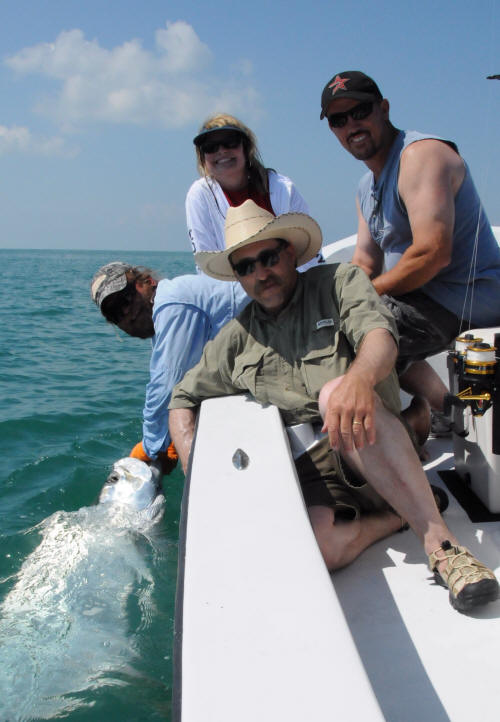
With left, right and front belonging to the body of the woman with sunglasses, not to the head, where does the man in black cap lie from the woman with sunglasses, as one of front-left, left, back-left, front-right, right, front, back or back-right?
front-left

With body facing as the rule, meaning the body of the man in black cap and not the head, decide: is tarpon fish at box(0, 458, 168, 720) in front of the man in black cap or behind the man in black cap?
in front

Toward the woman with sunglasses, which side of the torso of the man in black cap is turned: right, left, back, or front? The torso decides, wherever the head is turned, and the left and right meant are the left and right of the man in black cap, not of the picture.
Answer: right

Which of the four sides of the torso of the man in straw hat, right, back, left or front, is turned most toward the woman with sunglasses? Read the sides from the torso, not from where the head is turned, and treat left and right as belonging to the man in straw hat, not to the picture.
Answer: back

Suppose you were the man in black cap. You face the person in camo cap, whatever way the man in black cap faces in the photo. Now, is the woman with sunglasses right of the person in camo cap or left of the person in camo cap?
right

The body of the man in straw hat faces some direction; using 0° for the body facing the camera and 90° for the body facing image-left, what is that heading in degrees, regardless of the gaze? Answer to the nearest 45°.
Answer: approximately 0°

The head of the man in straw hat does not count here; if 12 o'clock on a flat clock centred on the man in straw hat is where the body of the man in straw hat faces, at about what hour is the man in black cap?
The man in black cap is roughly at 7 o'clock from the man in straw hat.

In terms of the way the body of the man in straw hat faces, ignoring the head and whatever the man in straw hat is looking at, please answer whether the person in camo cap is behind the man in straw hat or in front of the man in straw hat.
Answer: behind

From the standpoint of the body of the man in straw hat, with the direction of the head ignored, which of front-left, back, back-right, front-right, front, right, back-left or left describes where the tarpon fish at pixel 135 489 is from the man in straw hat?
back-right

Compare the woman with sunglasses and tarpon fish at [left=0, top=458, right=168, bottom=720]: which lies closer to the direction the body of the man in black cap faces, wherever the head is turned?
the tarpon fish

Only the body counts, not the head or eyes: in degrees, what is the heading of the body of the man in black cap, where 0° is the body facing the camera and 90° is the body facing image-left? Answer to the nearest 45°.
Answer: approximately 45°

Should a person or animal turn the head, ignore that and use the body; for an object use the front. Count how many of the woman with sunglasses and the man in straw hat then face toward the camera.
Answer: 2
